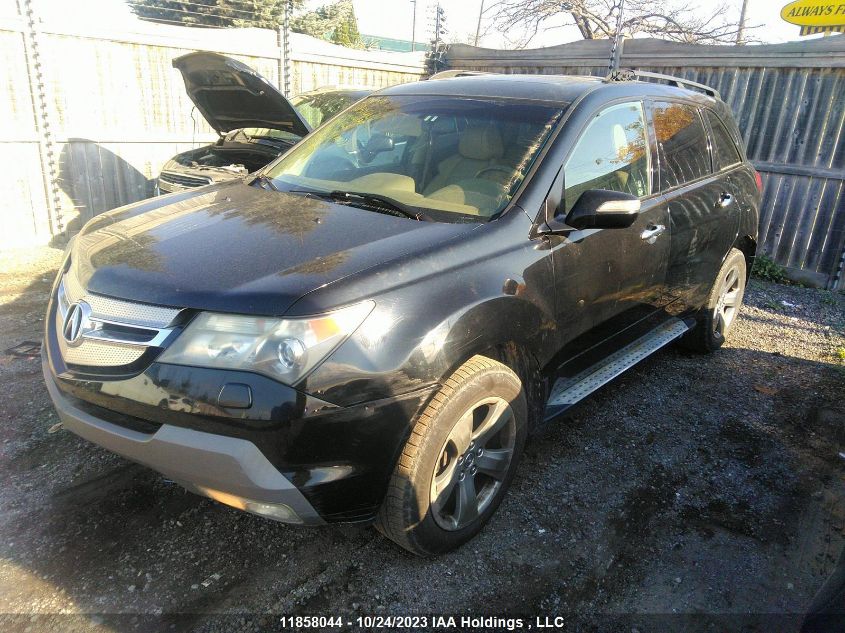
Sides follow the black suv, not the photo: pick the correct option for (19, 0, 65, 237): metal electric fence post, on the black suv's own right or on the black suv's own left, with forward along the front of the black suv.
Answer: on the black suv's own right

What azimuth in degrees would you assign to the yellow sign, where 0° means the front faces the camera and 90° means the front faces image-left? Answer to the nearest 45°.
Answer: approximately 0°

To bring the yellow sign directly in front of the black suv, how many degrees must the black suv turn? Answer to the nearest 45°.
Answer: approximately 180°

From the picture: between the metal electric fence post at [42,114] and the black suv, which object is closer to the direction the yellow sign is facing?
the black suv

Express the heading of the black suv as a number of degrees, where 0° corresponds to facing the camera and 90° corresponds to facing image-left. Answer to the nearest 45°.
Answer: approximately 45°

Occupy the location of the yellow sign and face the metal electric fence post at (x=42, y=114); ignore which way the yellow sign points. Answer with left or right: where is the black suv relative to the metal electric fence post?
left
